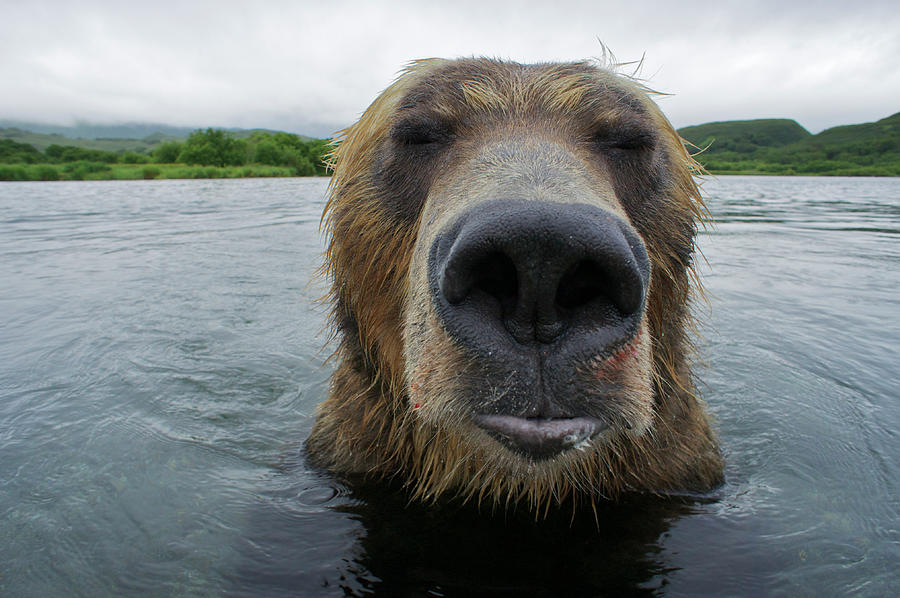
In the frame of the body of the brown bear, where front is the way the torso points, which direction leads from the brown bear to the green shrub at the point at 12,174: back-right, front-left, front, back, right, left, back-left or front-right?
back-right

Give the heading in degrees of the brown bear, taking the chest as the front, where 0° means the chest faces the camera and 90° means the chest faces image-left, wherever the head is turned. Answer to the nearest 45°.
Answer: approximately 0°

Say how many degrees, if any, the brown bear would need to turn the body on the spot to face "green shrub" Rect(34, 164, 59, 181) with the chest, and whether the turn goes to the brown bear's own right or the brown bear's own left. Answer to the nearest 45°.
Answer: approximately 135° to the brown bear's own right
